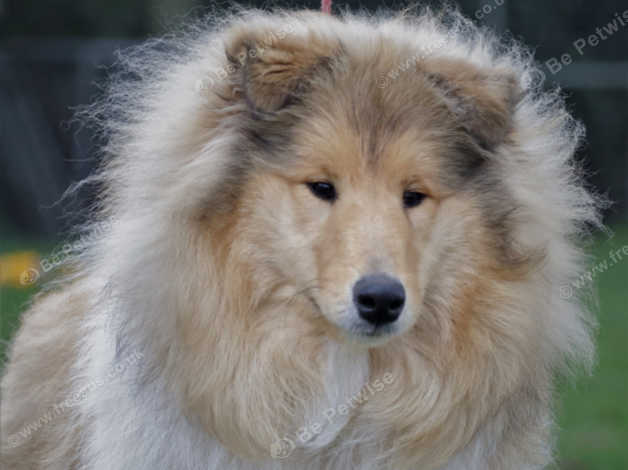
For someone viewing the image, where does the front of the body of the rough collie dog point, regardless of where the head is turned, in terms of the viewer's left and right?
facing the viewer and to the right of the viewer
